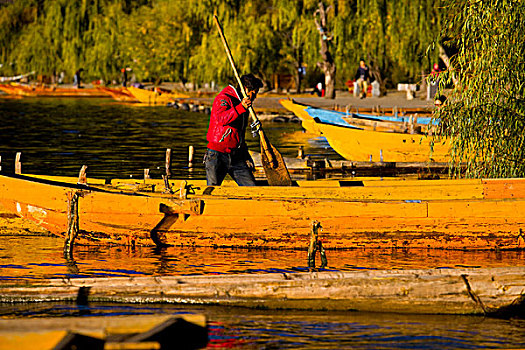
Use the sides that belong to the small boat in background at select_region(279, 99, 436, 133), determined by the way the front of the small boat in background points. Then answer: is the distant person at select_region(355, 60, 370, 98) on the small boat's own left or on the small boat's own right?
on the small boat's own right

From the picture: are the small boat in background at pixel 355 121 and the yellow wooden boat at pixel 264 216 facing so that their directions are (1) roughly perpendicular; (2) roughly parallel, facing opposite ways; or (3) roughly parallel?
roughly parallel

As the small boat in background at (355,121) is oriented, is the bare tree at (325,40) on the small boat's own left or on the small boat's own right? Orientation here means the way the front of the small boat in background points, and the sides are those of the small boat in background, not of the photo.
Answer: on the small boat's own right

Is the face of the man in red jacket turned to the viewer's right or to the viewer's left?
to the viewer's right

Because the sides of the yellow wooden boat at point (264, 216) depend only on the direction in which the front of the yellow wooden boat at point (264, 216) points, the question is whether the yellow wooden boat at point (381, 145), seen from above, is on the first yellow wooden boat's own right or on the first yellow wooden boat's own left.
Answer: on the first yellow wooden boat's own right

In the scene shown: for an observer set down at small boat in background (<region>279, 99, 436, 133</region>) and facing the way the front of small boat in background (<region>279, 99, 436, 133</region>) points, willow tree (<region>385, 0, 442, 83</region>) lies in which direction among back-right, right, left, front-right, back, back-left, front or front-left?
right

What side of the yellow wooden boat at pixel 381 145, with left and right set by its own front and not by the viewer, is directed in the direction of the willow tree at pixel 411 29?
right

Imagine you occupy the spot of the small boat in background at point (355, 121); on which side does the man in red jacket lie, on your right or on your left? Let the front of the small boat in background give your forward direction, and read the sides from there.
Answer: on your left

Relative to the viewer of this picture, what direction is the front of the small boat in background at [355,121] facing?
facing to the left of the viewer

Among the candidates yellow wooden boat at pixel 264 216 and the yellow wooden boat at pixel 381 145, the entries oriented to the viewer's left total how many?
2

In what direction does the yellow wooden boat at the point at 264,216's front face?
to the viewer's left

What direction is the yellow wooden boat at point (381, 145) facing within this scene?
to the viewer's left

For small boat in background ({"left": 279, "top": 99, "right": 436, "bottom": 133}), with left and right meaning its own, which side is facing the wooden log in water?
left
